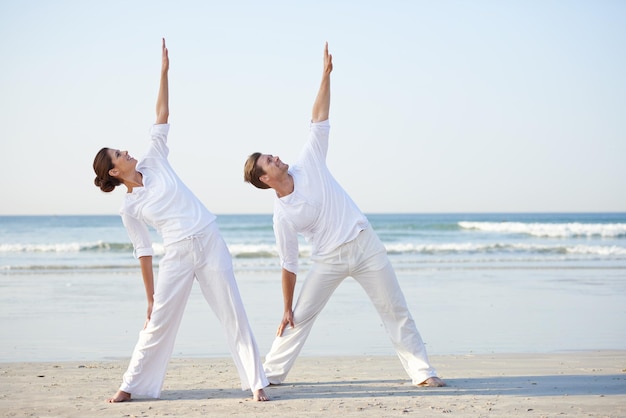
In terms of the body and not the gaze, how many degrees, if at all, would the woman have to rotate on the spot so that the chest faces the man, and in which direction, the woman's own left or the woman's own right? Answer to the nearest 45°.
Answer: approximately 90° to the woman's own left

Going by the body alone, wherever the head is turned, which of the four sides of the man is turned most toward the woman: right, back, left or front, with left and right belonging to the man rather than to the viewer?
right

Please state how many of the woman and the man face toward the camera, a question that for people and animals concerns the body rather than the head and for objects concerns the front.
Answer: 2

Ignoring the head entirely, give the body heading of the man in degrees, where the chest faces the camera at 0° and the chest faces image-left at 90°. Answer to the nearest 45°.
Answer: approximately 0°
